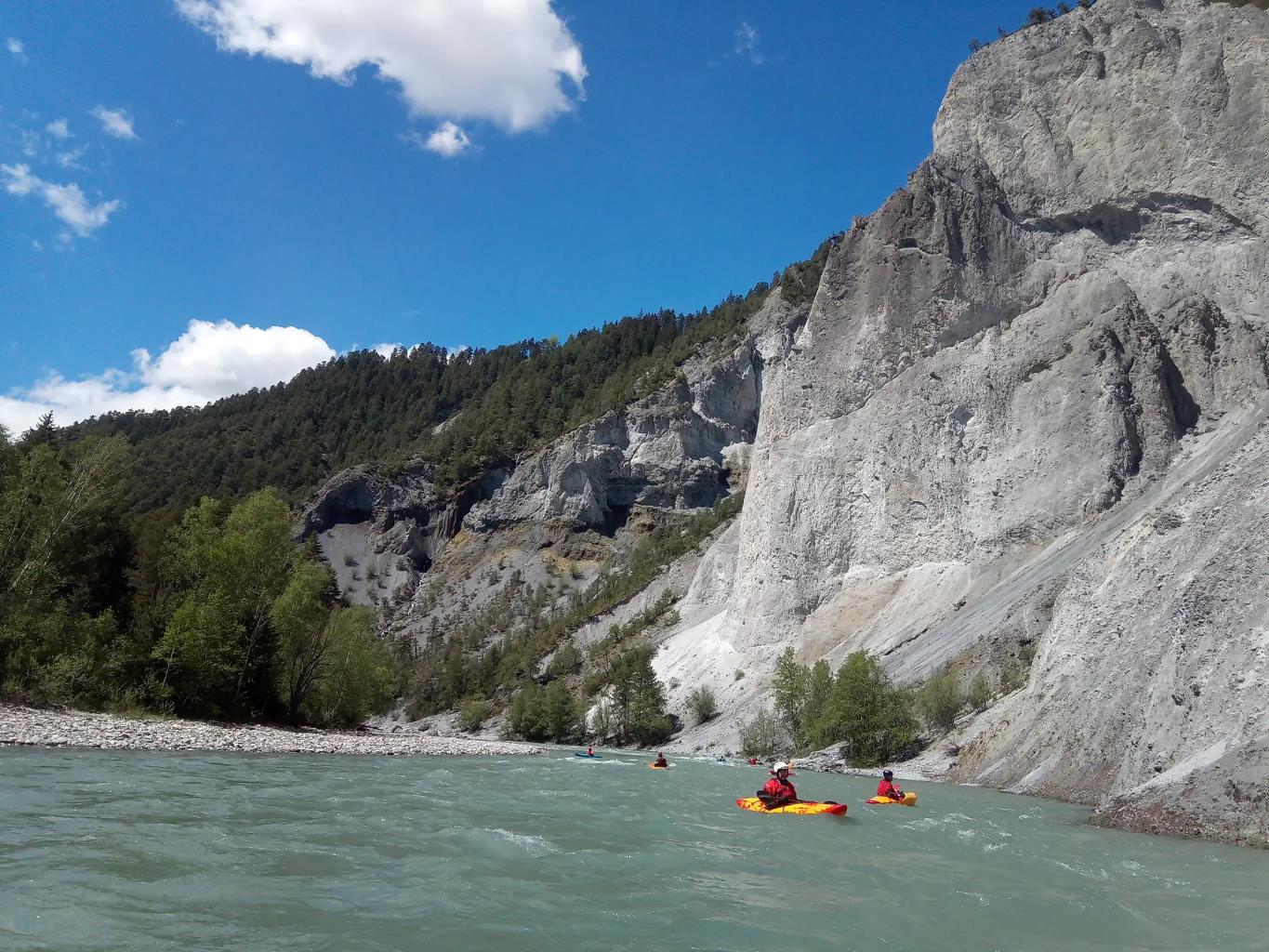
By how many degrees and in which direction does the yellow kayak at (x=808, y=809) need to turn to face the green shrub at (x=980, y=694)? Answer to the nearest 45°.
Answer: approximately 90° to its left

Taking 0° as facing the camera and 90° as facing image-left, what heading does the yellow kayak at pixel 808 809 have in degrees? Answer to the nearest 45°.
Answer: approximately 270°

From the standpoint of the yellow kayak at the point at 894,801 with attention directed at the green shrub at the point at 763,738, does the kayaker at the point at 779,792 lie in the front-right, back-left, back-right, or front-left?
back-left

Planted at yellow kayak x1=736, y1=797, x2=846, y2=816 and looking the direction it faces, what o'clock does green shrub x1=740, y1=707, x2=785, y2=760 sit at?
The green shrub is roughly at 9 o'clock from the yellow kayak.

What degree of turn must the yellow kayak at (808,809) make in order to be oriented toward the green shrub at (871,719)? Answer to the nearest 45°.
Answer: approximately 90° to its left
